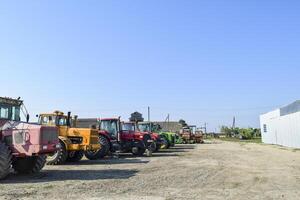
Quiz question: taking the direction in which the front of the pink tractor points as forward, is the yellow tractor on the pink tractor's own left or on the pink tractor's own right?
on the pink tractor's own left

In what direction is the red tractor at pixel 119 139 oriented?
to the viewer's right

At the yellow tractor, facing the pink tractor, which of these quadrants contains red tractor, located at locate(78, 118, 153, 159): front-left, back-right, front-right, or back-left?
back-left

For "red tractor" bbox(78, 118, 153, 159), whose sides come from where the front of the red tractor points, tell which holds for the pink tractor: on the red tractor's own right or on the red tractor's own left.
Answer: on the red tractor's own right

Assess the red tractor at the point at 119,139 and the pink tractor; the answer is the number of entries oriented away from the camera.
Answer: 0

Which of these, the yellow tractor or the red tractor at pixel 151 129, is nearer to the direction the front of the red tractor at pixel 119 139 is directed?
the red tractor

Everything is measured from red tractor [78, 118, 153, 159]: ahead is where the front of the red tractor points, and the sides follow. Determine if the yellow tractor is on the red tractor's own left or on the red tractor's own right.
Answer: on the red tractor's own right

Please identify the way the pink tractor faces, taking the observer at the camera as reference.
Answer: facing the viewer and to the right of the viewer

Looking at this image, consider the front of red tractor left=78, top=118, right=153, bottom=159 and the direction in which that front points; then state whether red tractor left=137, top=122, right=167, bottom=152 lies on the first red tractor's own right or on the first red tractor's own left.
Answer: on the first red tractor's own left
